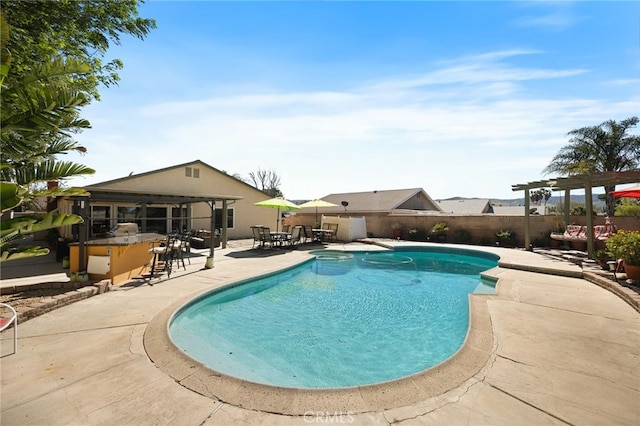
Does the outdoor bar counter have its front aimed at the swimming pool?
yes

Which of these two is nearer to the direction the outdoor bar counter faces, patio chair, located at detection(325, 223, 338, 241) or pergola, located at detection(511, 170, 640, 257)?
the pergola

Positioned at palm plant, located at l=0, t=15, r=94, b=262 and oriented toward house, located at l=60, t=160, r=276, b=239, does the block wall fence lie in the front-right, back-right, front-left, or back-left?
front-right

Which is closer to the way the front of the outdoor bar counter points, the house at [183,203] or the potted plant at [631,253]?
the potted plant

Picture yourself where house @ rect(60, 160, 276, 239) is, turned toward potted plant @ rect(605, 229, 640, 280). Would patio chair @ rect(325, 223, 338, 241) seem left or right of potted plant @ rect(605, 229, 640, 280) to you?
left

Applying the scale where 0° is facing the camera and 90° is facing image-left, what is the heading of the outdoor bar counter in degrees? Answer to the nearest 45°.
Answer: approximately 315°

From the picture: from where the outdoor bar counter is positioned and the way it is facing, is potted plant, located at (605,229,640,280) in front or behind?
in front

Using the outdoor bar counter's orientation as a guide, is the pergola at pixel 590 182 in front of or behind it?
in front

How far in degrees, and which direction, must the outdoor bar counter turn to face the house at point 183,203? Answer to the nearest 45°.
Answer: approximately 135° to its left

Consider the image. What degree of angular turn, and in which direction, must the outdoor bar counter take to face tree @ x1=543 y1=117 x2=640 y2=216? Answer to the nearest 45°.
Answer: approximately 45° to its left

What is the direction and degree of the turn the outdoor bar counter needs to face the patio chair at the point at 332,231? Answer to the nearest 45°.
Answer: approximately 90° to its left

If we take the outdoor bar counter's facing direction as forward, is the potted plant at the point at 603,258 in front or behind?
in front
